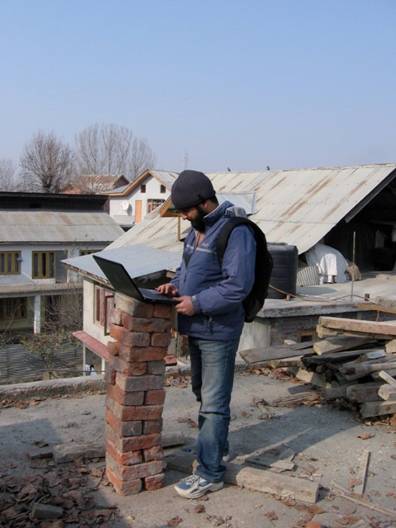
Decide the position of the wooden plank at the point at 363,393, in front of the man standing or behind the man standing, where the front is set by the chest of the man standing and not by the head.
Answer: behind

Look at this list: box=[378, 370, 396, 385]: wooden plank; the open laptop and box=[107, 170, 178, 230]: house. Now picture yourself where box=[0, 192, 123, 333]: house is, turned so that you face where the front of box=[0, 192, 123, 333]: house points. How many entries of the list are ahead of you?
2

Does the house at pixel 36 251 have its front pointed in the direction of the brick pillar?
yes

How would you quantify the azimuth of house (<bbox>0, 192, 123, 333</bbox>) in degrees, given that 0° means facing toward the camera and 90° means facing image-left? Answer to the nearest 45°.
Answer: approximately 0°

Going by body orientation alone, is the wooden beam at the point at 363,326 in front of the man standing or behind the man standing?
behind

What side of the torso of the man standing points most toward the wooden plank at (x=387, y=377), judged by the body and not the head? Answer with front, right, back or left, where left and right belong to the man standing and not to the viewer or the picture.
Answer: back
